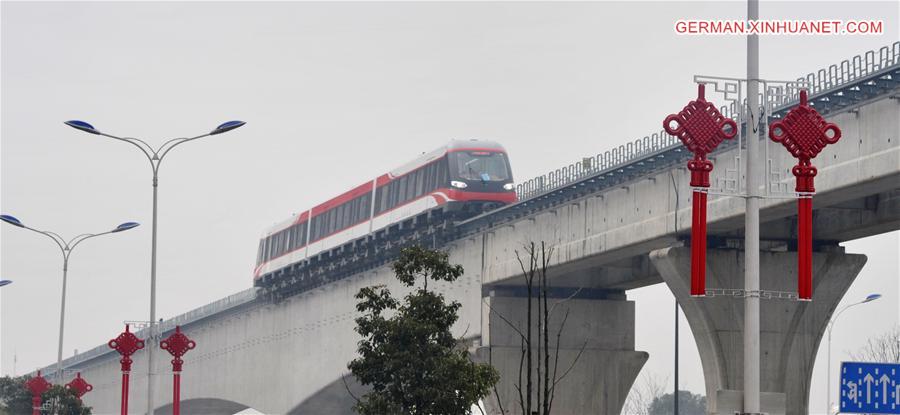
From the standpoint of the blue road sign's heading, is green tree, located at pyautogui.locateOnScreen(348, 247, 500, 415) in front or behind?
behind

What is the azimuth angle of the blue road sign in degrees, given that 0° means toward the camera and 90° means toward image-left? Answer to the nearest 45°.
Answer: approximately 0°

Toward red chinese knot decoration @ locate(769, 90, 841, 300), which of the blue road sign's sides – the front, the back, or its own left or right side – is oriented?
back

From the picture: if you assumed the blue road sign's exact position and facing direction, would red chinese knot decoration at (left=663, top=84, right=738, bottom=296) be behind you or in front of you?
behind
